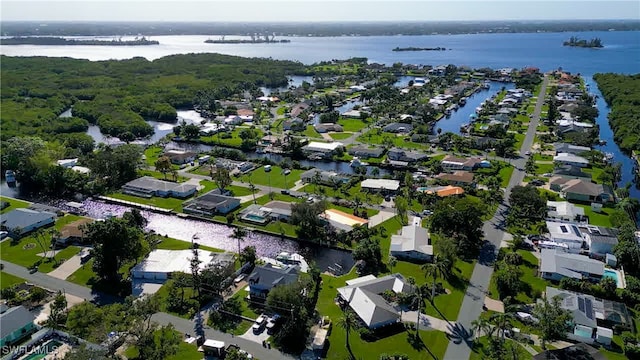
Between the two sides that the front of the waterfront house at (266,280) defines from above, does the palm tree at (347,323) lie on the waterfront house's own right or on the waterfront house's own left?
on the waterfront house's own left

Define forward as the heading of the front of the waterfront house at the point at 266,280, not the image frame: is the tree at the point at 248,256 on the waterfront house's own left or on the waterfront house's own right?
on the waterfront house's own right

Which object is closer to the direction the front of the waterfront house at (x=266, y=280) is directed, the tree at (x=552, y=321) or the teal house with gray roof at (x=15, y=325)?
the teal house with gray roof

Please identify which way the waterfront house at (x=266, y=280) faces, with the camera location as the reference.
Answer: facing the viewer and to the left of the viewer

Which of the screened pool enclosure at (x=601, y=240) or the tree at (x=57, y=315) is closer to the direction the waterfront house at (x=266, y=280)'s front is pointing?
the tree

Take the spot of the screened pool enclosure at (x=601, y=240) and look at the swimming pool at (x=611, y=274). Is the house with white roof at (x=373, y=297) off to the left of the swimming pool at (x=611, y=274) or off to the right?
right

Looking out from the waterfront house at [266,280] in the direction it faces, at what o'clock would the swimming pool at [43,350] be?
The swimming pool is roughly at 1 o'clock from the waterfront house.

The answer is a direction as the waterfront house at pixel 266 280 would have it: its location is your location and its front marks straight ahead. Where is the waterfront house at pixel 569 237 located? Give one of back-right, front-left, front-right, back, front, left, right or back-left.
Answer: back-left

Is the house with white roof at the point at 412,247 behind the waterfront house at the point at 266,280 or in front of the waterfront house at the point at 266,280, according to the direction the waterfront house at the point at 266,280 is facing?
behind

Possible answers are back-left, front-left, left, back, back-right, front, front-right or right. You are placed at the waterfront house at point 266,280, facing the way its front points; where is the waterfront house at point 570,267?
back-left

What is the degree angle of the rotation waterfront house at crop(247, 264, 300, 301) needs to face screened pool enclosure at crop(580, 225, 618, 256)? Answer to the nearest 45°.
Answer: approximately 135° to its left

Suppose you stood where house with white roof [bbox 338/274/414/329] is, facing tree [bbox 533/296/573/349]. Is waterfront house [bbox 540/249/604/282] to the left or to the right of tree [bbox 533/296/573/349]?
left

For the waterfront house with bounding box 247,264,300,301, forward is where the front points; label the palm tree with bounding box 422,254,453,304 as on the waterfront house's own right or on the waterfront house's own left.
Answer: on the waterfront house's own left

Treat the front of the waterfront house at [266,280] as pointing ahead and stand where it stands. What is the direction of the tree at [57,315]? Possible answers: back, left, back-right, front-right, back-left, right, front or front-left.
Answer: front-right

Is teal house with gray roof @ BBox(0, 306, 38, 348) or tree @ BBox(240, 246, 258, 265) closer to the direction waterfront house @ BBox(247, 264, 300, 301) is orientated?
the teal house with gray roof

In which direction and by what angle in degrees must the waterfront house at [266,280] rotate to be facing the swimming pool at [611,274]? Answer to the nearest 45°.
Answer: approximately 135° to its left

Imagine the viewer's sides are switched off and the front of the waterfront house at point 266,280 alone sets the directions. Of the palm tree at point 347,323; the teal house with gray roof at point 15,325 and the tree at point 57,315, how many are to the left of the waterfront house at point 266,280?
1
